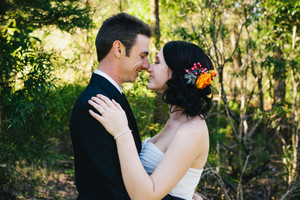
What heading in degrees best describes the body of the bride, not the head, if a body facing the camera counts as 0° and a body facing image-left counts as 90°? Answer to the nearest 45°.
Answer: approximately 90°

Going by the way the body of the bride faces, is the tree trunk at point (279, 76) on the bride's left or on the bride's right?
on the bride's right

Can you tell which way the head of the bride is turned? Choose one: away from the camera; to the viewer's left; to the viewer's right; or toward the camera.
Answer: to the viewer's left

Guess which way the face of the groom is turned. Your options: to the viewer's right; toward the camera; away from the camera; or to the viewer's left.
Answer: to the viewer's right

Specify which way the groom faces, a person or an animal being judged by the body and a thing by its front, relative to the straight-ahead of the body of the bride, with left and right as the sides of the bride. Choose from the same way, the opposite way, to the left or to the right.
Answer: the opposite way

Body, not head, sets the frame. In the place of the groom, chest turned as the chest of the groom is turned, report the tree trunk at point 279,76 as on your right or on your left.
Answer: on your left

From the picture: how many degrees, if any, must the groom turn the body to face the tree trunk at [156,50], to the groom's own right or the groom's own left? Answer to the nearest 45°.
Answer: approximately 90° to the groom's own left

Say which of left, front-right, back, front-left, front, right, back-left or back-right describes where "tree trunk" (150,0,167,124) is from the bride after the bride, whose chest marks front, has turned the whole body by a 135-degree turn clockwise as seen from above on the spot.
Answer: front-left

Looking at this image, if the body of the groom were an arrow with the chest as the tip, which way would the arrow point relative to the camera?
to the viewer's right
